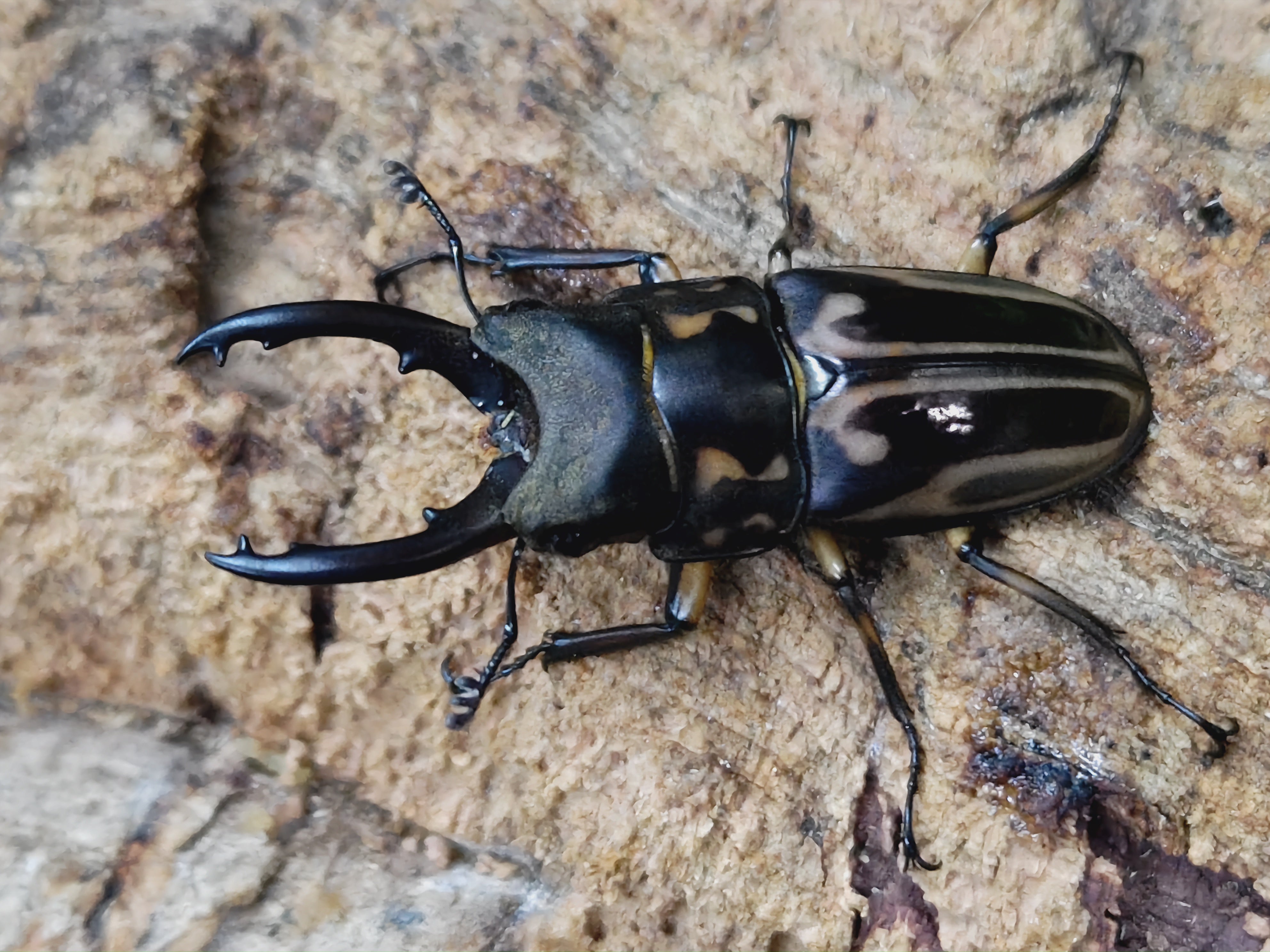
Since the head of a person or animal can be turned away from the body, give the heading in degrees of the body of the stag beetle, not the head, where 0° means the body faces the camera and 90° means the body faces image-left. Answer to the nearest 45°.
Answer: approximately 90°
